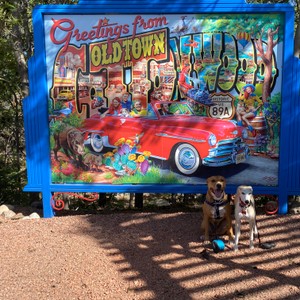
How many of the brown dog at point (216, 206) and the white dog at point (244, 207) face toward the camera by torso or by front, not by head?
2

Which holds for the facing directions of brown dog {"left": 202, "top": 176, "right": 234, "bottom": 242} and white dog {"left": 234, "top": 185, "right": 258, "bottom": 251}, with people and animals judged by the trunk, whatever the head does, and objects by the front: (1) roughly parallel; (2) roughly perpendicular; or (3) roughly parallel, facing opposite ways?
roughly parallel

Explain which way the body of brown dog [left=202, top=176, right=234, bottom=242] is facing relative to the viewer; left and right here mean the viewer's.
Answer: facing the viewer
